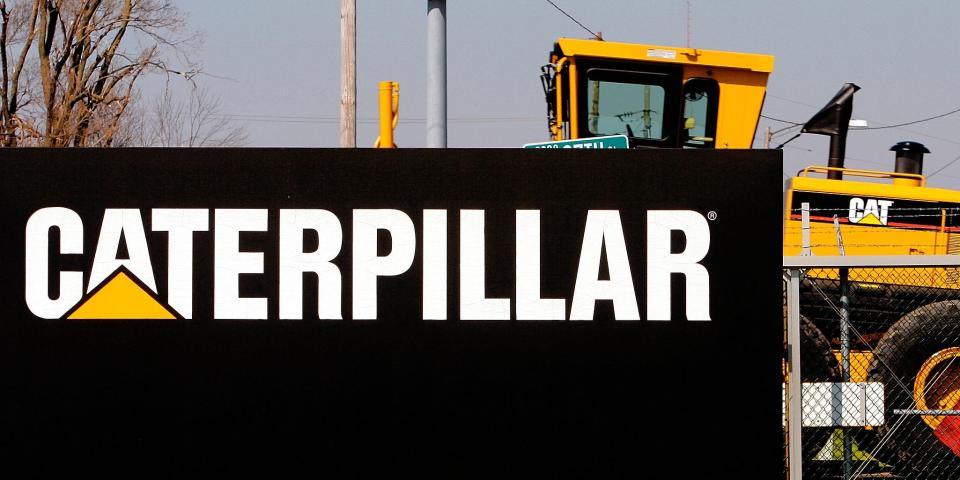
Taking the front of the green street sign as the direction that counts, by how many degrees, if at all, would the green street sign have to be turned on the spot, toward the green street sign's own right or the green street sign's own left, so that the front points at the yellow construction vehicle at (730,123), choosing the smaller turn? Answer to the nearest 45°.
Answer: approximately 135° to the green street sign's own left

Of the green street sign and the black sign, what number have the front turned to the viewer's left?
0

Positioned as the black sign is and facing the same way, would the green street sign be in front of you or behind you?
behind

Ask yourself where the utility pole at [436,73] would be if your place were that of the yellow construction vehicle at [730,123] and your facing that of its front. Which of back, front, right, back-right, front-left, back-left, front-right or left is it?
front

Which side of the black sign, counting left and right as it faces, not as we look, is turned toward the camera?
front

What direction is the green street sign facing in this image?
toward the camera

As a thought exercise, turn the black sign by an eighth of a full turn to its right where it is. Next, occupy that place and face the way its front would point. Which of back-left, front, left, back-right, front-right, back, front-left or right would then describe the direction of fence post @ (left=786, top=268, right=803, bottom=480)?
back-left

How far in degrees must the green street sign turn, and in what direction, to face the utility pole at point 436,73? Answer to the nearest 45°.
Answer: approximately 135° to its right

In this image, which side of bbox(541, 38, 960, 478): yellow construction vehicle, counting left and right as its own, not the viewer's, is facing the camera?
left

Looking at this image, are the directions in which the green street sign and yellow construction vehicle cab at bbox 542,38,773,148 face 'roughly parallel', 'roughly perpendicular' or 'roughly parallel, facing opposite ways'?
roughly perpendicular

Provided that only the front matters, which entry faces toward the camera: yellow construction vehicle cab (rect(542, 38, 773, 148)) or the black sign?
the black sign

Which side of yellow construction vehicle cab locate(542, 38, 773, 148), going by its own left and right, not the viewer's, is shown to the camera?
left

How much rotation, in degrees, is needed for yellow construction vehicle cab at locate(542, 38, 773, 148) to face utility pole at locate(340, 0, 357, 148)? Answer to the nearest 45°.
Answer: approximately 45° to its right
